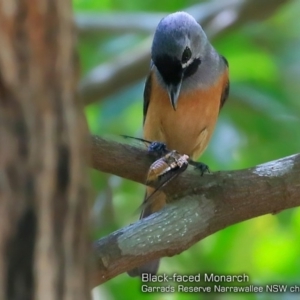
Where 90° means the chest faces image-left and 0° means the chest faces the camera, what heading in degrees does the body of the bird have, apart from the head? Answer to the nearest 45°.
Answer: approximately 0°
